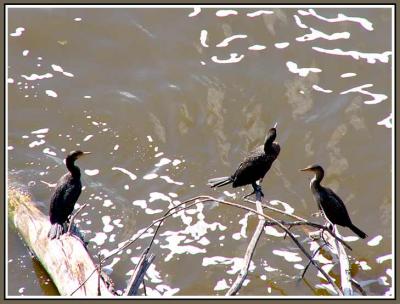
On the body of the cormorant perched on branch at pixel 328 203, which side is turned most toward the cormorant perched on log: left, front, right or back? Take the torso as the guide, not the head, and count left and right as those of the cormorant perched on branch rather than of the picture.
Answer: front

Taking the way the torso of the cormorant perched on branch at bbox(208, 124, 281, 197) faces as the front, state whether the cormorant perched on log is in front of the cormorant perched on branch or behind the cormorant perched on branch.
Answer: behind

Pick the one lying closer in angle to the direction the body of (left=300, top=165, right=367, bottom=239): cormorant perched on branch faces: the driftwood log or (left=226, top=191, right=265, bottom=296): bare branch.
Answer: the driftwood log

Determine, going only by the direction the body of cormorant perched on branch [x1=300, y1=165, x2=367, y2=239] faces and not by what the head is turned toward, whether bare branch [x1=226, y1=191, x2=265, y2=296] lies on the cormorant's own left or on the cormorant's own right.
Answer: on the cormorant's own left

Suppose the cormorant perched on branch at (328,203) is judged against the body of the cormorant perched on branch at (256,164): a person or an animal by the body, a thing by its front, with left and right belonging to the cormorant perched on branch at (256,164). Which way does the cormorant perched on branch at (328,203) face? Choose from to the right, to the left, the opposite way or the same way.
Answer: the opposite way

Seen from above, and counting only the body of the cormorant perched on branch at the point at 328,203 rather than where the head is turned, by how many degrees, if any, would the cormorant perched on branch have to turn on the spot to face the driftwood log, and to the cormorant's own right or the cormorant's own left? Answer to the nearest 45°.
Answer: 0° — it already faces it

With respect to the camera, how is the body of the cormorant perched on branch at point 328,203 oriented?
to the viewer's left

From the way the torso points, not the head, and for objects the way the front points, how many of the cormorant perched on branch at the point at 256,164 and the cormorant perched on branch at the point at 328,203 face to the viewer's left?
1

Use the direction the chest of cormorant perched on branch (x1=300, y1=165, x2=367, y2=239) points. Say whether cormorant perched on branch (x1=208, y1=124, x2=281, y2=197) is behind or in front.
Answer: in front

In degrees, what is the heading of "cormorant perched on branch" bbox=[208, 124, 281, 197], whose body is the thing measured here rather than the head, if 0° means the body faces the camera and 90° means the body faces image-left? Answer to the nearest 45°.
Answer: approximately 270°

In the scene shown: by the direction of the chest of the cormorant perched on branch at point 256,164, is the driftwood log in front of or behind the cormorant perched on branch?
behind
